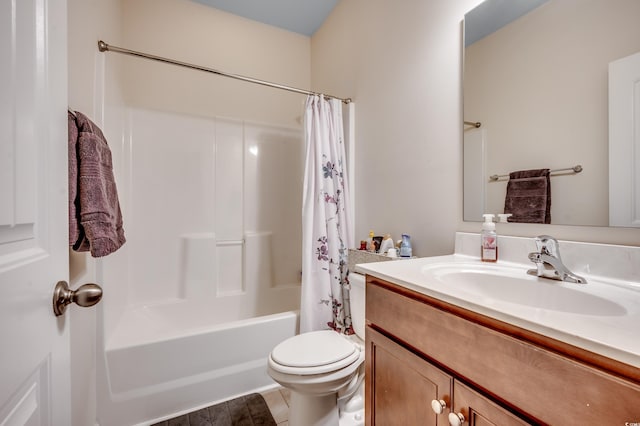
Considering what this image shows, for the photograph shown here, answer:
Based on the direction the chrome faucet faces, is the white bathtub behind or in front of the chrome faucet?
in front

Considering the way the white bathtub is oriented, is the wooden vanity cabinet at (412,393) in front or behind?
in front

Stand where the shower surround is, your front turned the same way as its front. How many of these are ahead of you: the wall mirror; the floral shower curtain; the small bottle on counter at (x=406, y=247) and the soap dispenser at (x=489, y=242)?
4

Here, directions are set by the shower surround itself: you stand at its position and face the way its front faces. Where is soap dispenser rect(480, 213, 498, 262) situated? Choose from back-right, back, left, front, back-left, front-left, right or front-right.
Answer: front

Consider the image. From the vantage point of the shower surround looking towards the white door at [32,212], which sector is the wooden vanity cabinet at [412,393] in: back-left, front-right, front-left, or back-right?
front-left

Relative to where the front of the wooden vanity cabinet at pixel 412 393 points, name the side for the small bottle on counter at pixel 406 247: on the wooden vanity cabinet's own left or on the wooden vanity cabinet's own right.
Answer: on the wooden vanity cabinet's own right

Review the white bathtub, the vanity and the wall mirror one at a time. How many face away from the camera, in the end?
0

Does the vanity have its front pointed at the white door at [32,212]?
yes

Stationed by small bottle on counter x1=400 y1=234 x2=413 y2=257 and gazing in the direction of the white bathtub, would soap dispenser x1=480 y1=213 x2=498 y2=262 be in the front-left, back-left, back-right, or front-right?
back-left

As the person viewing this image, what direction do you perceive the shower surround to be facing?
facing the viewer and to the right of the viewer

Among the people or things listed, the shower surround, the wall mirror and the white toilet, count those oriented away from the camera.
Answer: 0

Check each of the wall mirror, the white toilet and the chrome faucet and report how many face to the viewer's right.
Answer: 0

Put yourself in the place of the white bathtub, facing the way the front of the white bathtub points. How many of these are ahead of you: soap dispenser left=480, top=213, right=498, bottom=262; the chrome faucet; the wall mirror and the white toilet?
4

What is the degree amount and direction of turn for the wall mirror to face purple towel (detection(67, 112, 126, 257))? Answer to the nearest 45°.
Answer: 0° — it already faces it

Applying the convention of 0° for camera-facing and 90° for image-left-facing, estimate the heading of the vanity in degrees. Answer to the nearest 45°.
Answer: approximately 45°

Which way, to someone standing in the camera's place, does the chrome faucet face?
facing the viewer and to the left of the viewer

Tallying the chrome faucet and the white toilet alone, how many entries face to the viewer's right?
0
